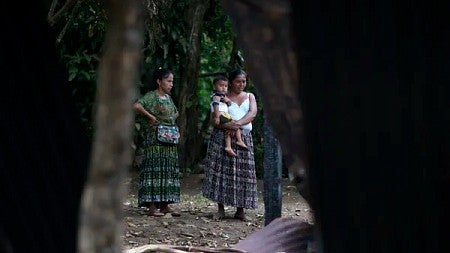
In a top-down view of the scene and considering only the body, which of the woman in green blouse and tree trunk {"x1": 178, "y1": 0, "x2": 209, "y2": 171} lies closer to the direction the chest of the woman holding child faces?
the woman in green blouse

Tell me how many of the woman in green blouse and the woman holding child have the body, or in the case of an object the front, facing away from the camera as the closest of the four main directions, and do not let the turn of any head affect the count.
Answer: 0

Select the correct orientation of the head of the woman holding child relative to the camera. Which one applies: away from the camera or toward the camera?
toward the camera

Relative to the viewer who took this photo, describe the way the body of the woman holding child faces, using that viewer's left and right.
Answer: facing the viewer

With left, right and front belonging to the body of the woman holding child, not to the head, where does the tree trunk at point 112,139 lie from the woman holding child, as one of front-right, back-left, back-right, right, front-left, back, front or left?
front

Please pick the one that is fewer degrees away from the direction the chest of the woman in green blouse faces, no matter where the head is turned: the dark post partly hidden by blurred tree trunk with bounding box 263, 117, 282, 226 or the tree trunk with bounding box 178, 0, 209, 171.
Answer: the dark post partly hidden by blurred tree trunk

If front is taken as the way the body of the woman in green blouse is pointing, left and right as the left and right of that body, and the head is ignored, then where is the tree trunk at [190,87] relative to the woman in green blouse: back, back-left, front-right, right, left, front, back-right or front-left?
back-left

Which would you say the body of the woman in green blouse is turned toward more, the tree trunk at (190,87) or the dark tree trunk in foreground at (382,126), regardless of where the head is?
the dark tree trunk in foreground

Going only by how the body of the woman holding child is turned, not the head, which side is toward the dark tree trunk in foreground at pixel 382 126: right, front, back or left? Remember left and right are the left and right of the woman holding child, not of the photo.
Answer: front

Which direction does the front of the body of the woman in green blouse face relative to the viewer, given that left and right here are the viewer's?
facing the viewer and to the right of the viewer

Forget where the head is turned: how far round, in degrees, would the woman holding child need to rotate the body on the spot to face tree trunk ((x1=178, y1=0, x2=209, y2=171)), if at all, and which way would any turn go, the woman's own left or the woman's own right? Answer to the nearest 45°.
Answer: approximately 180°
